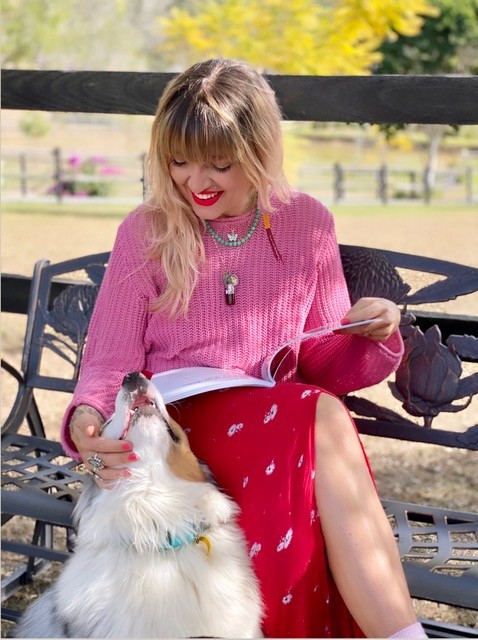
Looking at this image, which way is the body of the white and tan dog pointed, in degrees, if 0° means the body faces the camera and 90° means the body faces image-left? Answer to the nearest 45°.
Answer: approximately 0°

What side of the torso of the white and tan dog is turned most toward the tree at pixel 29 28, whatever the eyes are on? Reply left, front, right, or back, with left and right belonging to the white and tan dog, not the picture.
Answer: back

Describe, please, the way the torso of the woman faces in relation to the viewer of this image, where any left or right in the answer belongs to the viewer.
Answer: facing the viewer

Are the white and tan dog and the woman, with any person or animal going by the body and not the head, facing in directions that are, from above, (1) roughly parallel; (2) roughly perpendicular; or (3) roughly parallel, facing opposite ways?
roughly parallel

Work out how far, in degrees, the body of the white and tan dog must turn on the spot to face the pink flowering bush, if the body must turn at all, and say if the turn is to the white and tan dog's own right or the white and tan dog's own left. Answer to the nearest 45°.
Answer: approximately 180°

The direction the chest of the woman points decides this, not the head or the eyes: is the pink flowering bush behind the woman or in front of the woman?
behind

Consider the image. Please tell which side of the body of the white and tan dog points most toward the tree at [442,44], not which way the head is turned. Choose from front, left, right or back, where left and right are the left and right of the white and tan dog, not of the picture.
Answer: back

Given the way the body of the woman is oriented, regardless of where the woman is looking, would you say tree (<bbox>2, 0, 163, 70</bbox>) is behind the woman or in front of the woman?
behind

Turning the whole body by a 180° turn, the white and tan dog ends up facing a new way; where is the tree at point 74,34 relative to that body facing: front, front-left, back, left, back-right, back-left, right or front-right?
front
